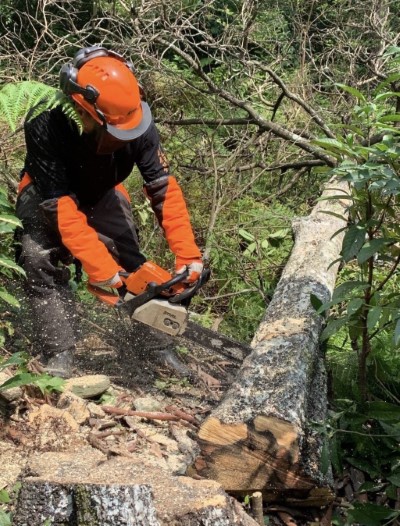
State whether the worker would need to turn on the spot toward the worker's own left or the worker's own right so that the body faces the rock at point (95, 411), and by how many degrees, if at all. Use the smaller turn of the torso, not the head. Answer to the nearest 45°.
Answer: approximately 45° to the worker's own right

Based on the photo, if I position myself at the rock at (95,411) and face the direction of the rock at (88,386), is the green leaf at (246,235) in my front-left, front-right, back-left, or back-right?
front-right

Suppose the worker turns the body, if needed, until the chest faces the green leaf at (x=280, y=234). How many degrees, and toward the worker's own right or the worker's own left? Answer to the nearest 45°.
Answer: approximately 90° to the worker's own left

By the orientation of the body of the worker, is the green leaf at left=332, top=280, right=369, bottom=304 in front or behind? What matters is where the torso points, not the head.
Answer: in front

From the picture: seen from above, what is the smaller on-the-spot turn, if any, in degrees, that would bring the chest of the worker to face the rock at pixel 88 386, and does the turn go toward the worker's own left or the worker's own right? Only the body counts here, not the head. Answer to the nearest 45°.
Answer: approximately 45° to the worker's own right

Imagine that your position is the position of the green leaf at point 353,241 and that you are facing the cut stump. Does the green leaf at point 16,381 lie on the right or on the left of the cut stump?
right

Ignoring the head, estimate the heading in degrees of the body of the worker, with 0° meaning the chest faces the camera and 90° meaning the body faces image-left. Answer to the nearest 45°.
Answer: approximately 315°

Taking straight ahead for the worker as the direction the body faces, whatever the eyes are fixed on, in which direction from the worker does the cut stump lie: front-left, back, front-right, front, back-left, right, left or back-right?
front-right

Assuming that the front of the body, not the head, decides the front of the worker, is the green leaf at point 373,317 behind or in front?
in front
